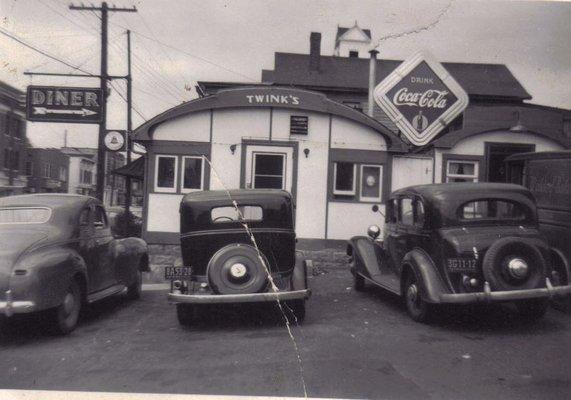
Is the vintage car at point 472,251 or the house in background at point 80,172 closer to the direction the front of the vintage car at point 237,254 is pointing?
the house in background

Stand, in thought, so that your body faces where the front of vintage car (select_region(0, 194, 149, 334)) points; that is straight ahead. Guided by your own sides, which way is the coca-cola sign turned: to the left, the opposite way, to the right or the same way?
the opposite way

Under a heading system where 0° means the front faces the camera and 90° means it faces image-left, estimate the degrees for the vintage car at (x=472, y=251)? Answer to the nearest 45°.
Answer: approximately 135°

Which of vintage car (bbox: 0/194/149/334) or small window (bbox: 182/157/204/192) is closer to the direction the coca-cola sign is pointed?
the vintage car

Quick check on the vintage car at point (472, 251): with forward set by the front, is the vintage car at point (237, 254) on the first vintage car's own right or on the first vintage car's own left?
on the first vintage car's own left

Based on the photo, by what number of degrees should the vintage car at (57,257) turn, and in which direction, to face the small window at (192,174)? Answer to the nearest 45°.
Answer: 0° — it already faces it

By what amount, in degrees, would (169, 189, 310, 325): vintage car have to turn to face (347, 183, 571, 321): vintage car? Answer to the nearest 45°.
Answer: approximately 90° to its right

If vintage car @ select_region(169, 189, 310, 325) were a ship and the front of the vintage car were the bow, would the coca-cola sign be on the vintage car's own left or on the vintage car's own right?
on the vintage car's own right

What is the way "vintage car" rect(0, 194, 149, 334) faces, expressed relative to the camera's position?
facing away from the viewer and to the right of the viewer

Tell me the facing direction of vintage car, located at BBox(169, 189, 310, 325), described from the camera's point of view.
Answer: facing away from the viewer

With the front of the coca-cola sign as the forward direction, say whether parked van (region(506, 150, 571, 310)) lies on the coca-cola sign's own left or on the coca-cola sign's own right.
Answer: on the coca-cola sign's own left

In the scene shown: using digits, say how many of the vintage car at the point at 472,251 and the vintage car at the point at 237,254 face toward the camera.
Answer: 0

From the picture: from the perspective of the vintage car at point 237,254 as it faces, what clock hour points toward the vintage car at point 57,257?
the vintage car at point 57,257 is roughly at 9 o'clock from the vintage car at point 237,254.

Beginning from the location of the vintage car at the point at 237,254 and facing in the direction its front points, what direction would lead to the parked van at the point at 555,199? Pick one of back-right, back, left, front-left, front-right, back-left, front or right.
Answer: right
